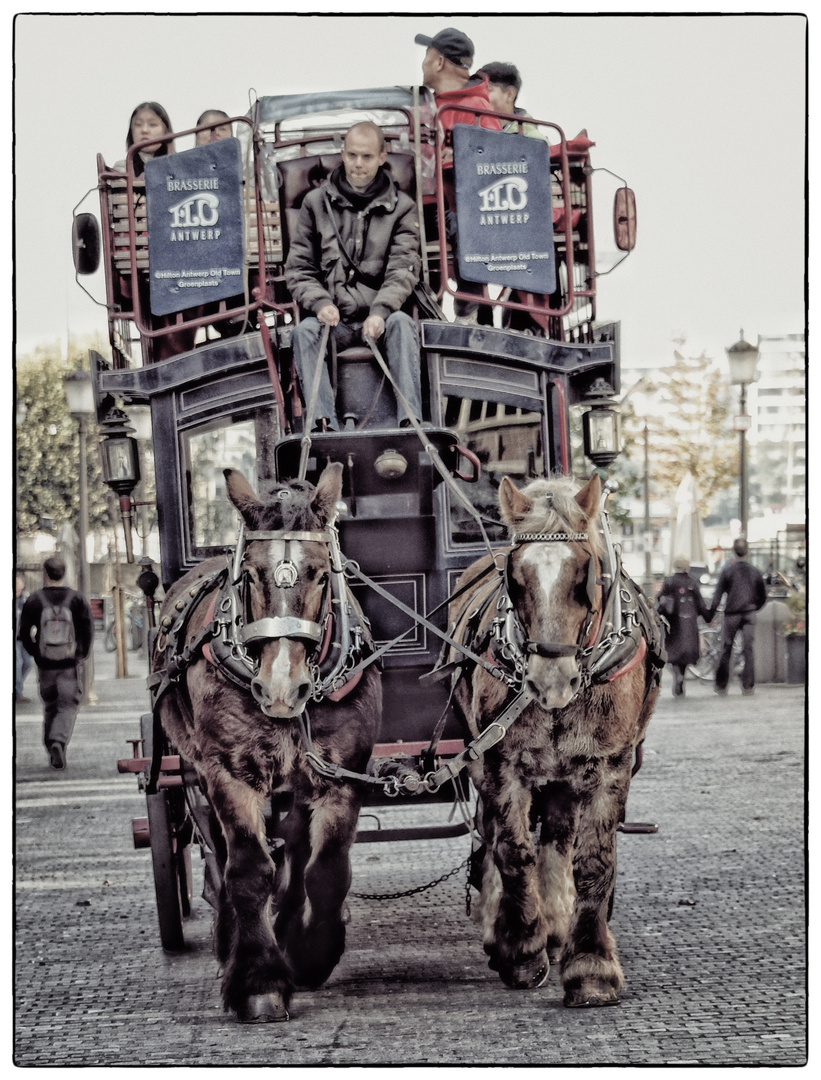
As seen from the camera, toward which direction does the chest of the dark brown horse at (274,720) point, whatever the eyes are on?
toward the camera

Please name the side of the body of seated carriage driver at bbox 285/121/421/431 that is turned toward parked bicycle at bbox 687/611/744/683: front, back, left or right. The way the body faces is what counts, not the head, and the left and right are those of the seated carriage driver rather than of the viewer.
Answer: back

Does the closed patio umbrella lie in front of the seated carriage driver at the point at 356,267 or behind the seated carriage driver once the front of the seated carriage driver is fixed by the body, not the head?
behind

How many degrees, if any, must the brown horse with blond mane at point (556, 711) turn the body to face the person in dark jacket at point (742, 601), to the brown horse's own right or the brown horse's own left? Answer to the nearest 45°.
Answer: approximately 180°

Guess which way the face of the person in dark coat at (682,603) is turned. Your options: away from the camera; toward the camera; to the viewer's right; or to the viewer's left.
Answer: away from the camera

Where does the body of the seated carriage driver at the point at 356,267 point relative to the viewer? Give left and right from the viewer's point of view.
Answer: facing the viewer

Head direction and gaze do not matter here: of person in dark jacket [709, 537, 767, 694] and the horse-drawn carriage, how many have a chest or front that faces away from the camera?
1

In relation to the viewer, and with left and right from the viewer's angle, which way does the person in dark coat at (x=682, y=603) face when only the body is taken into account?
facing away from the viewer

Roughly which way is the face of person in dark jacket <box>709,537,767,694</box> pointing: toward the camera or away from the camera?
away from the camera

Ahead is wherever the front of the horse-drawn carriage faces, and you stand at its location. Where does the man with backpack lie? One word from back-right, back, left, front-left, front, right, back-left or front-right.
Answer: back-right
